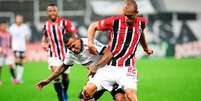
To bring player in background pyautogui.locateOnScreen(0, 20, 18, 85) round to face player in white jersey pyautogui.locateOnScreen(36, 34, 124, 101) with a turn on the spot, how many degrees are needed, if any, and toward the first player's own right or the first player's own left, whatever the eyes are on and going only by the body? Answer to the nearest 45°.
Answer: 0° — they already face them

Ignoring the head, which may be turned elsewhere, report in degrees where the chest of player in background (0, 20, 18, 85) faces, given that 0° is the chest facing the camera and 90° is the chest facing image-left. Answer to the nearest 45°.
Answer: approximately 0°

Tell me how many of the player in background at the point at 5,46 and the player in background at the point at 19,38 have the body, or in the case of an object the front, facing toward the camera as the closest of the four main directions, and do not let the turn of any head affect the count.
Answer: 2

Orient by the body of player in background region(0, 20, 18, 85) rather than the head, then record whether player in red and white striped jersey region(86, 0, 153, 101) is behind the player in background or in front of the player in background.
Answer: in front
